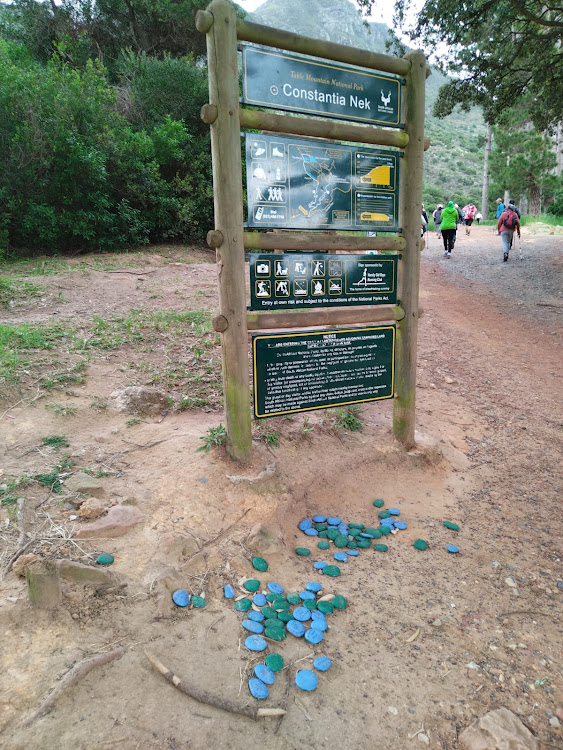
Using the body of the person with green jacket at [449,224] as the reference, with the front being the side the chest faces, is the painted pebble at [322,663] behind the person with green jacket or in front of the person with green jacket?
behind

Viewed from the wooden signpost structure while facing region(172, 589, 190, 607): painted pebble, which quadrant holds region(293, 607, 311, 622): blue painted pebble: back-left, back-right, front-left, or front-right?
front-left

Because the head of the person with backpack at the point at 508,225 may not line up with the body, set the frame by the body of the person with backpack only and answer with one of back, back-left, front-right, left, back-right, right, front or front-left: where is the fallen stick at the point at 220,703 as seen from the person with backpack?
back

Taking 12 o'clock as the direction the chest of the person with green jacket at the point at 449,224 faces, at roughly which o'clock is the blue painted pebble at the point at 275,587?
The blue painted pebble is roughly at 6 o'clock from the person with green jacket.

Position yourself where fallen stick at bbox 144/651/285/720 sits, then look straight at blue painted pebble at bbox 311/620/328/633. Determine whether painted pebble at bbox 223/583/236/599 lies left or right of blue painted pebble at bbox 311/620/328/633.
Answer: left

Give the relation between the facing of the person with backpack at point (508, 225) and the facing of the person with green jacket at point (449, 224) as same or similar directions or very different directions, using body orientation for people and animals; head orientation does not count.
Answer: same or similar directions

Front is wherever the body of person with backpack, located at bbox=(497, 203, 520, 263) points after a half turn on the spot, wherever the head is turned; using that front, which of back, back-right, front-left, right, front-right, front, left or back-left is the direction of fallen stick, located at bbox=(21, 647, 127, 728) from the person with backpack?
front

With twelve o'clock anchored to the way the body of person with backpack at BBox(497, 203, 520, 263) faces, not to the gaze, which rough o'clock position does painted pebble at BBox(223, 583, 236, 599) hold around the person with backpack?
The painted pebble is roughly at 6 o'clock from the person with backpack.

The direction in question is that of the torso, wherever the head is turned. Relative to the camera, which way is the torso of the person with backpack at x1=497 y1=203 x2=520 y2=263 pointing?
away from the camera

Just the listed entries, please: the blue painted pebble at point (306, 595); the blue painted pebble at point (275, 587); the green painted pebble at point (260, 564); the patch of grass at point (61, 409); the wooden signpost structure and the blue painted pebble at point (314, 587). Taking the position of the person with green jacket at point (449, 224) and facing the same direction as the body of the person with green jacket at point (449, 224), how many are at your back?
6

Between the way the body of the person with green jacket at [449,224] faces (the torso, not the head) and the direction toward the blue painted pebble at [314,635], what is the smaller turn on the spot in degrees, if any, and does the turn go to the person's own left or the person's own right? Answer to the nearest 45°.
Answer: approximately 180°

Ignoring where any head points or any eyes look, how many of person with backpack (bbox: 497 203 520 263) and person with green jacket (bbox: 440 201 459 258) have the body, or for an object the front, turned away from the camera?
2

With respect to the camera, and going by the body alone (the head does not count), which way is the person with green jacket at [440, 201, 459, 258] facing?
away from the camera

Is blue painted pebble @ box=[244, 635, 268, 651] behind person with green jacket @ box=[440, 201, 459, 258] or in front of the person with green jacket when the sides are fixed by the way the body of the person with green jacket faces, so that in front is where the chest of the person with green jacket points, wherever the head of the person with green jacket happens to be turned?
behind

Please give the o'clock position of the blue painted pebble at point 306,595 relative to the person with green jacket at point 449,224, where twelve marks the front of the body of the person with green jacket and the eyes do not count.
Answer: The blue painted pebble is roughly at 6 o'clock from the person with green jacket.

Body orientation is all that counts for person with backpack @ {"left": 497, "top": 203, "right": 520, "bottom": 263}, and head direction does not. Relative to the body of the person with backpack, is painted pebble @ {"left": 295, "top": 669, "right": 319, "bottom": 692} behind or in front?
behind

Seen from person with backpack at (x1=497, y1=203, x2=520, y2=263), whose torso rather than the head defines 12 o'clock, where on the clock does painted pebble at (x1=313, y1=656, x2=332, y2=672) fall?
The painted pebble is roughly at 6 o'clock from the person with backpack.
